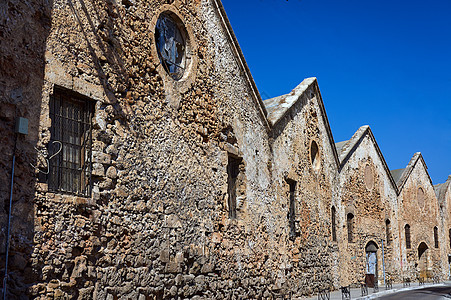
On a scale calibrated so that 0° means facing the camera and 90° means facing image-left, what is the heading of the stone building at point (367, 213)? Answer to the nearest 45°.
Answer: approximately 315°

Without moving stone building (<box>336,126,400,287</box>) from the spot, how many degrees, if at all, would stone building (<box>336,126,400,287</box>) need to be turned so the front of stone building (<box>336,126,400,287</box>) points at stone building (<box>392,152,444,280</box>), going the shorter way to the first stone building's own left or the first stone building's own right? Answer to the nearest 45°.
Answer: approximately 135° to the first stone building's own left

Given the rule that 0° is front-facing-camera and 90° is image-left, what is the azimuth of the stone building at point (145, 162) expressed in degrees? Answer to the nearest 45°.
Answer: approximately 315°
